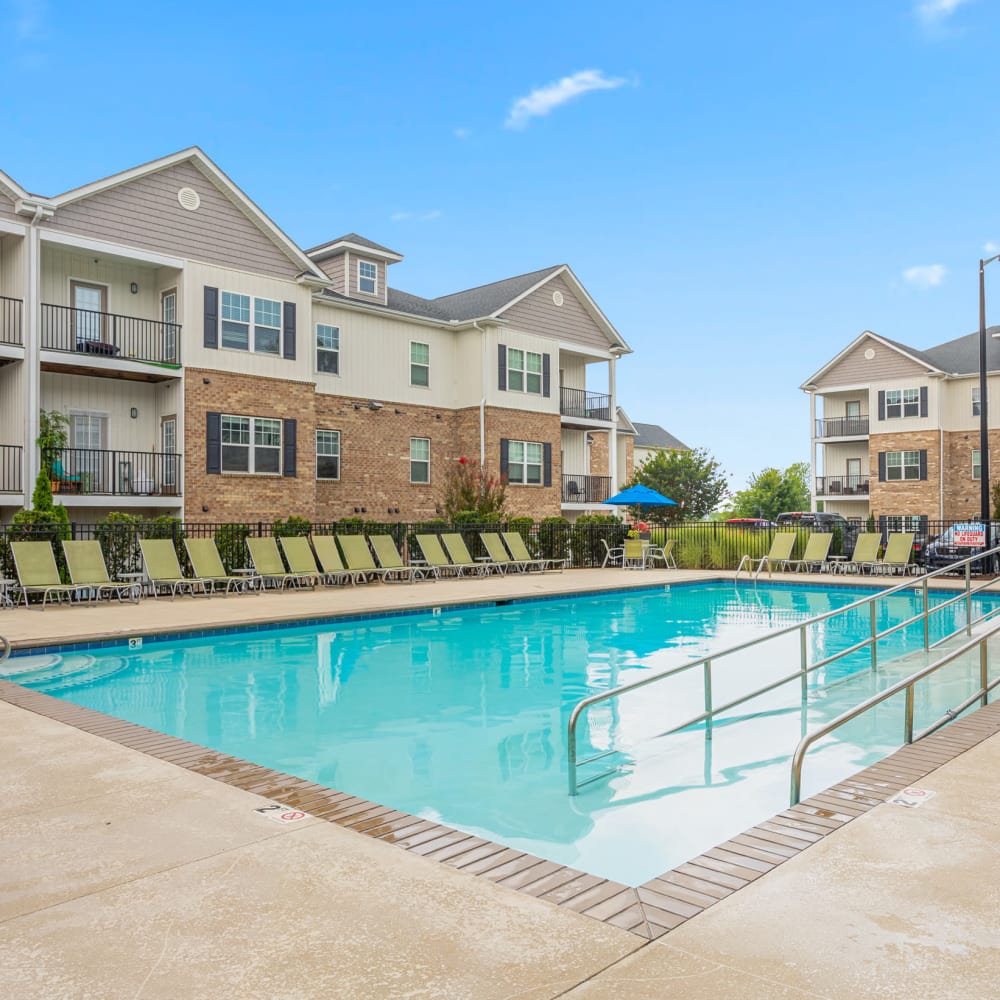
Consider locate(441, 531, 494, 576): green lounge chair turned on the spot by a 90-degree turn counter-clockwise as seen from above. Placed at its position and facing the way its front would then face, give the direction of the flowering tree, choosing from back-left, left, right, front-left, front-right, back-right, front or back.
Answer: front-left

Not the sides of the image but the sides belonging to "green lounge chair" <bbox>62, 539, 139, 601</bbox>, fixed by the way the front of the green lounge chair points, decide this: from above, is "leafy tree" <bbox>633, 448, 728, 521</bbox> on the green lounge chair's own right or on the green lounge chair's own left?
on the green lounge chair's own left

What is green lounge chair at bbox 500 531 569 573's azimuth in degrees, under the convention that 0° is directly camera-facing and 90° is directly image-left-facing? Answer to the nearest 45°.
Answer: approximately 315°

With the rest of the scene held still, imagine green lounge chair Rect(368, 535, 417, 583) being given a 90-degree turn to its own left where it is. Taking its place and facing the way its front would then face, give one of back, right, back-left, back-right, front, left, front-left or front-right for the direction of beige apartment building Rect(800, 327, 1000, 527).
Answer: front

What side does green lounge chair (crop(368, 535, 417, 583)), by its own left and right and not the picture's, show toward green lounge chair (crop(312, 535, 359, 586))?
right

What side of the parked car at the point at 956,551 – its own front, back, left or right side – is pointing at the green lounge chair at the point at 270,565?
front

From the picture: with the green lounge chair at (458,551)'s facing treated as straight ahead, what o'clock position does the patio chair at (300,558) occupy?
The patio chair is roughly at 3 o'clock from the green lounge chair.

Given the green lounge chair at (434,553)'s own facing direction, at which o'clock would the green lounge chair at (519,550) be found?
the green lounge chair at (519,550) is roughly at 9 o'clock from the green lounge chair at (434,553).

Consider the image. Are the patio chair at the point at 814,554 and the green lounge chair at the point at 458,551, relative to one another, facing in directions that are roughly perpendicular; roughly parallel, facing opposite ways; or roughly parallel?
roughly perpendicular

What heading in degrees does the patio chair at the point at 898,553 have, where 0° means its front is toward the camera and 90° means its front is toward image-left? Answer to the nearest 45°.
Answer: approximately 45°

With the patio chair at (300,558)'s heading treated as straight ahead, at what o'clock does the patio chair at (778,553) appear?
the patio chair at (778,553) is roughly at 10 o'clock from the patio chair at (300,558).

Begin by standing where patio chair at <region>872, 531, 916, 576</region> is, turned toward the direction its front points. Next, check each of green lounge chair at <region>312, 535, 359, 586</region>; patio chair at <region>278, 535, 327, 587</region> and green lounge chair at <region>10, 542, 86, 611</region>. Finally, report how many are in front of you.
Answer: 3

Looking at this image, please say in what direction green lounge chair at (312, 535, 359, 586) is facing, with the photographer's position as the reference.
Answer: facing the viewer and to the right of the viewer

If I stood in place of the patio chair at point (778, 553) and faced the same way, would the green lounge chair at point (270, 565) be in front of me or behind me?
in front

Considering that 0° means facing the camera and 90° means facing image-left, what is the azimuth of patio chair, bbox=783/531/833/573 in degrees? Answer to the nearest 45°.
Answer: approximately 45°
